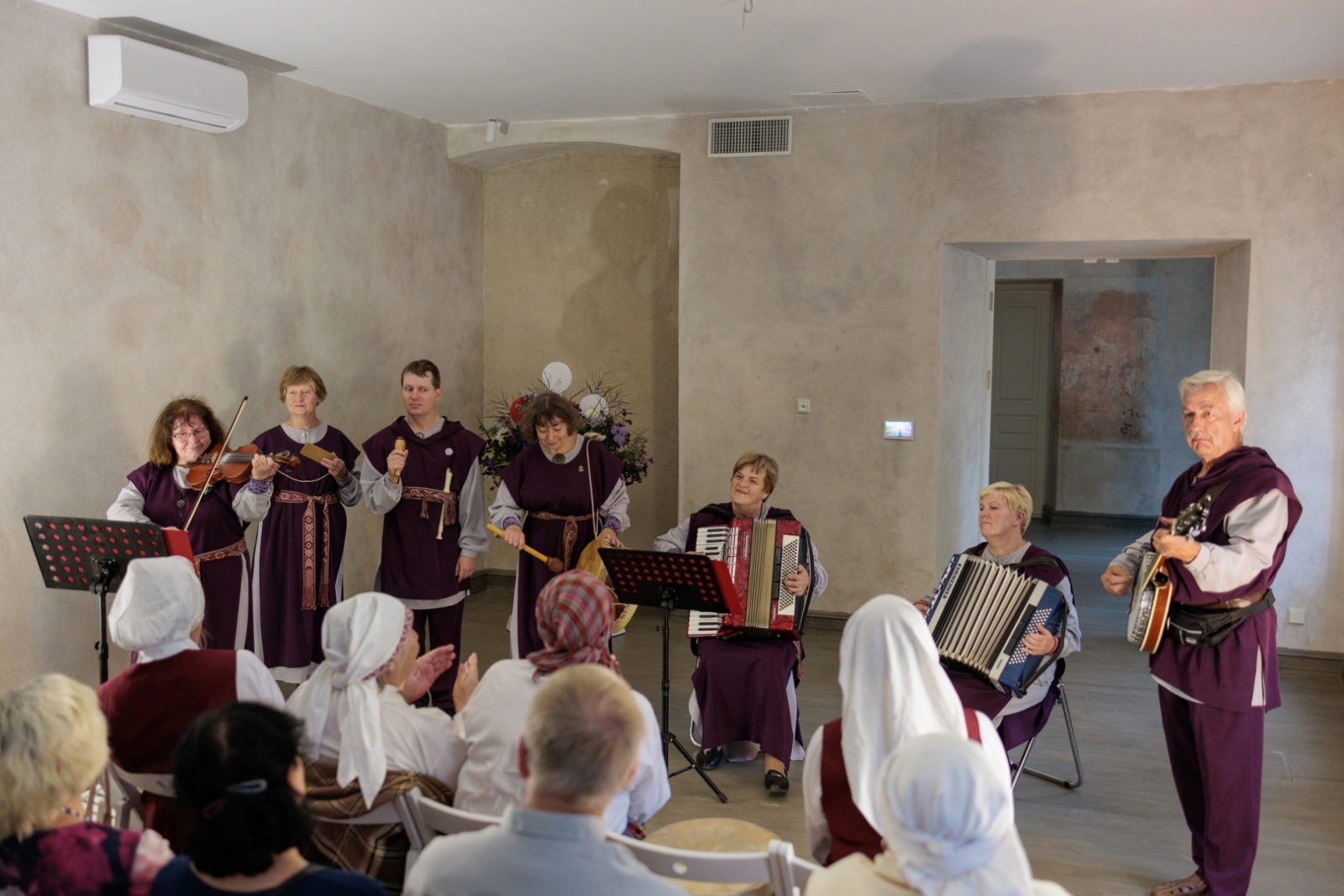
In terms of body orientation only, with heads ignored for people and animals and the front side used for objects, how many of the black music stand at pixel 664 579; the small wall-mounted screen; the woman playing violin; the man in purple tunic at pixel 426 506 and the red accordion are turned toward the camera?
4

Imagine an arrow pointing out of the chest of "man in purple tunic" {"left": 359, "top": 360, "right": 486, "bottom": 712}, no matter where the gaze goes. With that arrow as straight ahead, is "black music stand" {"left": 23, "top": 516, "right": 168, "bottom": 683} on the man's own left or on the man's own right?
on the man's own right

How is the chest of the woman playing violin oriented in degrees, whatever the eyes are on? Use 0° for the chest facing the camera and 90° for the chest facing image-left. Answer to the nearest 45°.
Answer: approximately 0°

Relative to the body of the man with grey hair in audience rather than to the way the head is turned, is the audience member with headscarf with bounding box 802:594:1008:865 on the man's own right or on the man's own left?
on the man's own right

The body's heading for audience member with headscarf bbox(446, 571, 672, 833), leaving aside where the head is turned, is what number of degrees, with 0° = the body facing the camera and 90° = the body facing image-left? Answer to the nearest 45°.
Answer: approximately 180°

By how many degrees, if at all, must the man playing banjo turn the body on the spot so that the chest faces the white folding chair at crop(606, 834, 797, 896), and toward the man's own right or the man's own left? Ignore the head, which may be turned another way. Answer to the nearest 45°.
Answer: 0° — they already face it

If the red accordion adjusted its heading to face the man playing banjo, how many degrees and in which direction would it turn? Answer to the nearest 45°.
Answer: approximately 45° to its left

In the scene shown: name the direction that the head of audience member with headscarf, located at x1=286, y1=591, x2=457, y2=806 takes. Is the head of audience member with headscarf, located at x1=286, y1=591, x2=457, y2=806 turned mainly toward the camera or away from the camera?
away from the camera

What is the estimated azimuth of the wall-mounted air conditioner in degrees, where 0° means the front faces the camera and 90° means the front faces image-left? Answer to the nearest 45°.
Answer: approximately 315°

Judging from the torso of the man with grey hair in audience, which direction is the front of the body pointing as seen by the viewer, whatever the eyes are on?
away from the camera
